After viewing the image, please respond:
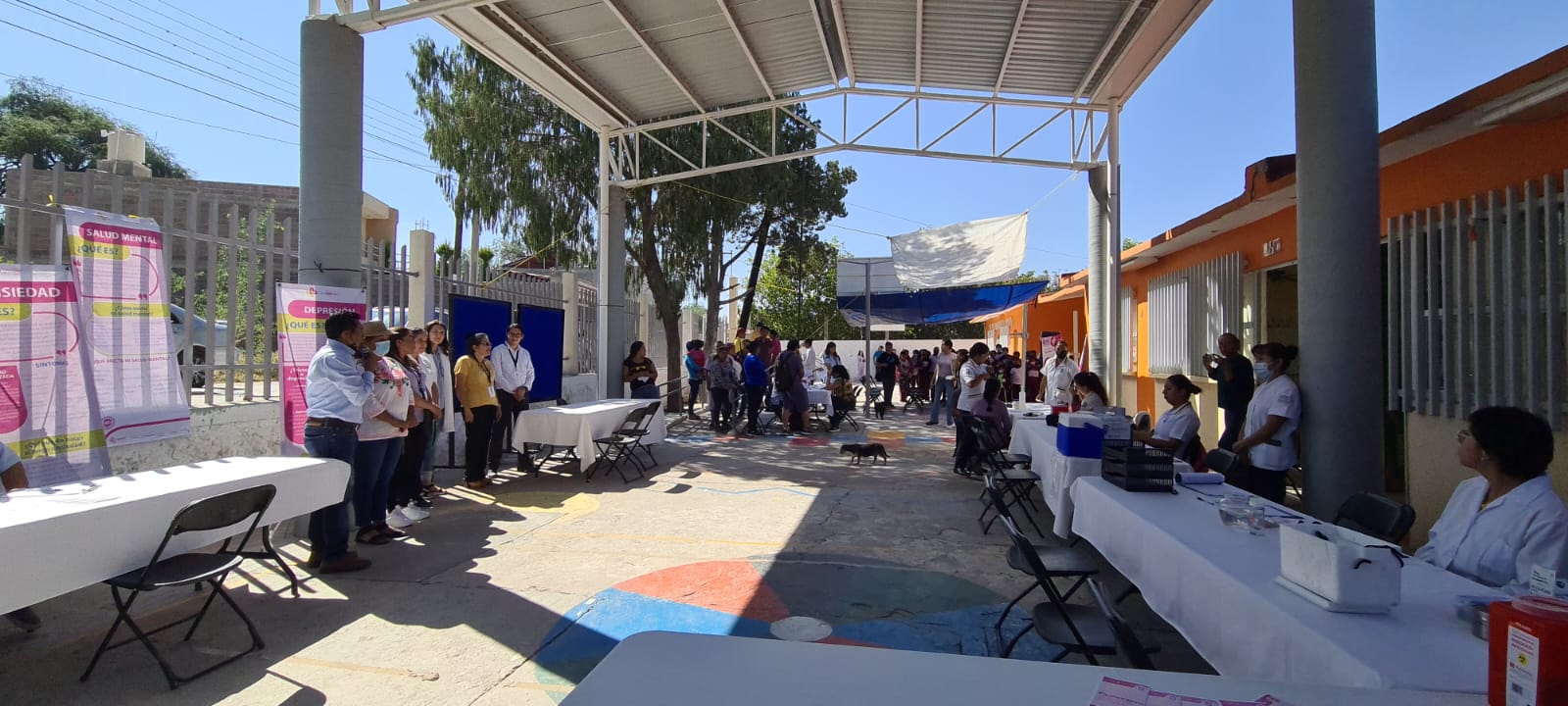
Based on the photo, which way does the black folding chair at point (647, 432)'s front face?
to the viewer's left

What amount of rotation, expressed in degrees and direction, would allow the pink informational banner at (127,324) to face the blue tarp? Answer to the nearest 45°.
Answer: approximately 45° to its left

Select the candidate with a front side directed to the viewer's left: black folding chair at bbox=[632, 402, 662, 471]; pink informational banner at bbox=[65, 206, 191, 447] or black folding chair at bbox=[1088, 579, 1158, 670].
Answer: black folding chair at bbox=[632, 402, 662, 471]

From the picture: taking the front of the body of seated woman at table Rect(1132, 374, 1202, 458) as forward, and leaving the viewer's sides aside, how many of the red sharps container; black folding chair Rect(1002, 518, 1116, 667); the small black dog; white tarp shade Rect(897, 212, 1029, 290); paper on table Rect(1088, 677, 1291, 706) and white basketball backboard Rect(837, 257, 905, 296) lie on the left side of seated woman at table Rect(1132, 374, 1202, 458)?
3

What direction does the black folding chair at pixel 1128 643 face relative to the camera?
to the viewer's right

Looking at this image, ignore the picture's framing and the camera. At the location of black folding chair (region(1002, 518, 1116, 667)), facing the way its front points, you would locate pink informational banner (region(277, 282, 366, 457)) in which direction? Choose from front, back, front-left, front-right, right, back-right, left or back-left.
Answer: back

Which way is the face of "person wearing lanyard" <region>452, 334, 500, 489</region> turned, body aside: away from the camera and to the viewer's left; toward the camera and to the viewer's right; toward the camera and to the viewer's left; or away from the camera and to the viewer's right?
toward the camera and to the viewer's right

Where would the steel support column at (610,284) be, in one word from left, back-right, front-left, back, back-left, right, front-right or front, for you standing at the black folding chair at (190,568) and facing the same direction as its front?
right

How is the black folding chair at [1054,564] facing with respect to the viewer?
to the viewer's right

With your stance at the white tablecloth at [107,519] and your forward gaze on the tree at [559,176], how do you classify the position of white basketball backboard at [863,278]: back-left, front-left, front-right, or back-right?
front-right

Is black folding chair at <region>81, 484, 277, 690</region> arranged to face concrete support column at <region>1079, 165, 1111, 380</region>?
no

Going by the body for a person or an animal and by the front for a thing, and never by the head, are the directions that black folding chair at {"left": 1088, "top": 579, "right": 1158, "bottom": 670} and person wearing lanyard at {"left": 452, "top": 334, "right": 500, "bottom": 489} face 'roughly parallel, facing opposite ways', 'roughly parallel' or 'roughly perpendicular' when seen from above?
roughly parallel

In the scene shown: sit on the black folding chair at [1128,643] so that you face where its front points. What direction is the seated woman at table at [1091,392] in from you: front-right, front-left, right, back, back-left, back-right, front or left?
left

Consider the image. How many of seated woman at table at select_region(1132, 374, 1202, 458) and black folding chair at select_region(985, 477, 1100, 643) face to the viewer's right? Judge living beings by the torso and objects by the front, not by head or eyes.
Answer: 1

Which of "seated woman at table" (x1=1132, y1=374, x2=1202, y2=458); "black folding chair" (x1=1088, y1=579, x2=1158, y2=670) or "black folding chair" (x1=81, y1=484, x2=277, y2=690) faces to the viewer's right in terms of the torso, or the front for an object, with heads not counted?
"black folding chair" (x1=1088, y1=579, x2=1158, y2=670)

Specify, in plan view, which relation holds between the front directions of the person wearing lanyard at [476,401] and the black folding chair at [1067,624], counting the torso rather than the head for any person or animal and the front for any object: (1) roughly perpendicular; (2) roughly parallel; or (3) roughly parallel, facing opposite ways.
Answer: roughly parallel

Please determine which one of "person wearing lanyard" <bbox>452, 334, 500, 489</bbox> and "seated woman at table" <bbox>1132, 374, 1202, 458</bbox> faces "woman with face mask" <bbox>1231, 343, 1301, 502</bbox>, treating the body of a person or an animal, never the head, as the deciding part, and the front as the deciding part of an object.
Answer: the person wearing lanyard

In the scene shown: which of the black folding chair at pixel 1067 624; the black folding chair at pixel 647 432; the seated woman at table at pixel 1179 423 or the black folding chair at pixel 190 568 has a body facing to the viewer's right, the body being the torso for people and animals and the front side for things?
the black folding chair at pixel 1067 624

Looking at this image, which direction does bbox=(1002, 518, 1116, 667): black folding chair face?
to the viewer's right

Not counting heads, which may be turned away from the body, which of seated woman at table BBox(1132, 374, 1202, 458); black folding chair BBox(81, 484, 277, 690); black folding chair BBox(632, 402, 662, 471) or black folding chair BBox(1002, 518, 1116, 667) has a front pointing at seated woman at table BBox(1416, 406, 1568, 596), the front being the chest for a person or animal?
black folding chair BBox(1002, 518, 1116, 667)

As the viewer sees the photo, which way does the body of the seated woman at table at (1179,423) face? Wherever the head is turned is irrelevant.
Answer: to the viewer's left

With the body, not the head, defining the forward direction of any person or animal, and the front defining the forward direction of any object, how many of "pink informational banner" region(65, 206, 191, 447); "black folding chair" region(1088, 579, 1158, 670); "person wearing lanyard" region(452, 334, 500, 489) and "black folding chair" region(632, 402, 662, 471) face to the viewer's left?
1
